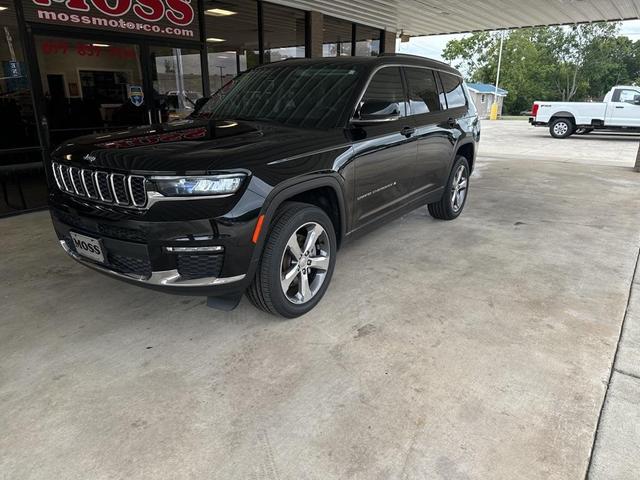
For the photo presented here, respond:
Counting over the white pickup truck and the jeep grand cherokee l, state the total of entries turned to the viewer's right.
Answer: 1

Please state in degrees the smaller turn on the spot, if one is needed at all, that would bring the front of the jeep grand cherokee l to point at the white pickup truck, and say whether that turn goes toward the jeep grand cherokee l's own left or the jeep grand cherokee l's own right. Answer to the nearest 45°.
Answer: approximately 180°

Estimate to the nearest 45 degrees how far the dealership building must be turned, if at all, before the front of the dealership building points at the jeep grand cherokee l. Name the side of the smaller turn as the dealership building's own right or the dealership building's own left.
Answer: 0° — it already faces it

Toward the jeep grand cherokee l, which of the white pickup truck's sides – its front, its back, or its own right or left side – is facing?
right

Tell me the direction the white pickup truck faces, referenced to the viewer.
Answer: facing to the right of the viewer

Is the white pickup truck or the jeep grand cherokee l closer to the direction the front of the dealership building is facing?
the jeep grand cherokee l

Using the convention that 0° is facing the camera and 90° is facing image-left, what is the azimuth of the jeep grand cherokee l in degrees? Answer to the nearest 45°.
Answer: approximately 45°

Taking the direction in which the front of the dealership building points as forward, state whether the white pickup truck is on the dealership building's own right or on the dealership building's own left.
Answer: on the dealership building's own left

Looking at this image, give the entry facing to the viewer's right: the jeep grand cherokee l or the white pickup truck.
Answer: the white pickup truck
